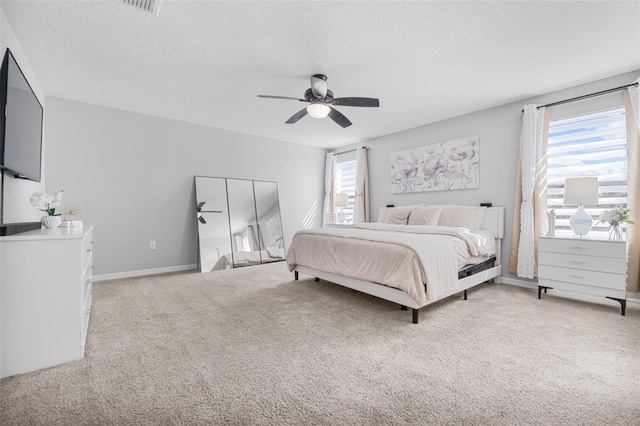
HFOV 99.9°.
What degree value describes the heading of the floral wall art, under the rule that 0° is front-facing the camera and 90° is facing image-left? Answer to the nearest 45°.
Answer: approximately 45°

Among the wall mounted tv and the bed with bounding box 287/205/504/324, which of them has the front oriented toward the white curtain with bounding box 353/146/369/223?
the wall mounted tv

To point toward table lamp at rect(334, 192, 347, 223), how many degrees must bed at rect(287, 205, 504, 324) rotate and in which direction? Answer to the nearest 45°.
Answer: approximately 90° to its right

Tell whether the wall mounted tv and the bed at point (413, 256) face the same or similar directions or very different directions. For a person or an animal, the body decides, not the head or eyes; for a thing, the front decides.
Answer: very different directions

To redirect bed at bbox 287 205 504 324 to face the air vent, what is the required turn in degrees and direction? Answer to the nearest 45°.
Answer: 0° — it already faces it

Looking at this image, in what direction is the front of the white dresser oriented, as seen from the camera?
facing to the right of the viewer

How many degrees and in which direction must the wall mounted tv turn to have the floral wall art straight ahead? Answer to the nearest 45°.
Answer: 0° — it already faces it

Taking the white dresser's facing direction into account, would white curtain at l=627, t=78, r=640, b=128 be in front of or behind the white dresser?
in front

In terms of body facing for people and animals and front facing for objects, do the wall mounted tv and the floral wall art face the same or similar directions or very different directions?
very different directions

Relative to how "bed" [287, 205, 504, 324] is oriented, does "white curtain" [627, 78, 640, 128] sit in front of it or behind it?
behind

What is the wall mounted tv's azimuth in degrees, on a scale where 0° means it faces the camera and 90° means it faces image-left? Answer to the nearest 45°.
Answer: approximately 270°
